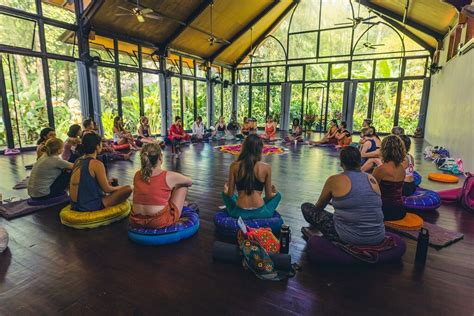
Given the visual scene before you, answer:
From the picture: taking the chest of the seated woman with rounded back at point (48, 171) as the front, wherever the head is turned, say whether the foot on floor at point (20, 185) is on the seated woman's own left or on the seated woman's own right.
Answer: on the seated woman's own left

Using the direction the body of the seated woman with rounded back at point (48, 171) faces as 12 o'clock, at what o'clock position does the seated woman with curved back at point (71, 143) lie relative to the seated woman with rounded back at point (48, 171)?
the seated woman with curved back at point (71, 143) is roughly at 11 o'clock from the seated woman with rounded back at point (48, 171).

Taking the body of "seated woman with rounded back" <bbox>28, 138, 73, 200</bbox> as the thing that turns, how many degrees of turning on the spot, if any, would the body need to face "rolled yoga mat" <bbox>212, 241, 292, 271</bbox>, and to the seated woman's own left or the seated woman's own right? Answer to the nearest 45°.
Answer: approximately 90° to the seated woman's own right

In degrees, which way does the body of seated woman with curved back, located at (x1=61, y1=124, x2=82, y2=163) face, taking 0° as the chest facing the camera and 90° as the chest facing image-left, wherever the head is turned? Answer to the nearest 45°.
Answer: approximately 270°

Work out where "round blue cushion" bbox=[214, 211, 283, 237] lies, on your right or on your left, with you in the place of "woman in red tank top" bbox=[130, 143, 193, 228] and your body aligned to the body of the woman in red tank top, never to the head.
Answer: on your right

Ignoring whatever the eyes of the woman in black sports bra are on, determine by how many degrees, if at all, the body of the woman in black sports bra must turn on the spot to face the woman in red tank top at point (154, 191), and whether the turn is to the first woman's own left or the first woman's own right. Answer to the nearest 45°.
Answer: approximately 90° to the first woman's own left

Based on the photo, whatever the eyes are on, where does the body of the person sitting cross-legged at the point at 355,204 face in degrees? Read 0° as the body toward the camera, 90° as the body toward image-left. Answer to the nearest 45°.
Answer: approximately 135°

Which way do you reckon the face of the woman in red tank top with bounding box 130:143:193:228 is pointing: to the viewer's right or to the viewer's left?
to the viewer's right

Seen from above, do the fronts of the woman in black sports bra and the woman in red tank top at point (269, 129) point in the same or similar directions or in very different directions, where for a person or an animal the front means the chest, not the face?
very different directions
